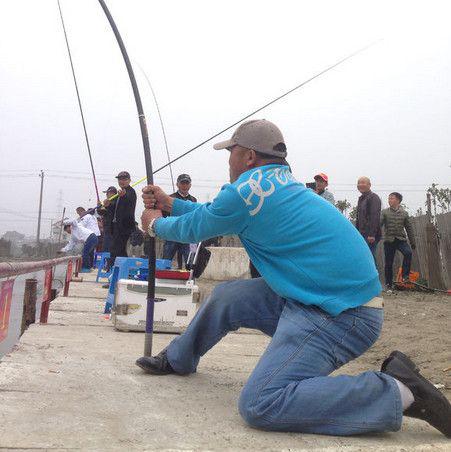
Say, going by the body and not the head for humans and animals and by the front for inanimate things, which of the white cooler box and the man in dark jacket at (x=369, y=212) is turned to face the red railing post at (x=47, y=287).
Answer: the man in dark jacket

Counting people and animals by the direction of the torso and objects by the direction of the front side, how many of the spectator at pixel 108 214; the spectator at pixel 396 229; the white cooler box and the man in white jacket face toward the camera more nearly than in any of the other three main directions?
2

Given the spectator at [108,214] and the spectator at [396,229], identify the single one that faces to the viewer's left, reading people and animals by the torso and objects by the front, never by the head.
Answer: the spectator at [108,214]

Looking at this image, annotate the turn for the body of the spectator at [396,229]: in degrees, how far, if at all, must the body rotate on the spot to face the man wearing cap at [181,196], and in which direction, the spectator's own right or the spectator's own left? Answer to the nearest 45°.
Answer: approximately 45° to the spectator's own right

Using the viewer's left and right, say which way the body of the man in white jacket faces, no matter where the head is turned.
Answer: facing to the left of the viewer

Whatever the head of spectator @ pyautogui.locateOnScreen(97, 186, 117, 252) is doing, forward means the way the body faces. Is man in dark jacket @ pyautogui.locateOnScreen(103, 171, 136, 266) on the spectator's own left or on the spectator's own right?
on the spectator's own left

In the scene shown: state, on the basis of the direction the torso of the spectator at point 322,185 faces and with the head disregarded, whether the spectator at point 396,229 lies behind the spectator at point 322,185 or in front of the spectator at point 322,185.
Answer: behind

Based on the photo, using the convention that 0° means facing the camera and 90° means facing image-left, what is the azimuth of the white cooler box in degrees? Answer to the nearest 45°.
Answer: approximately 0°

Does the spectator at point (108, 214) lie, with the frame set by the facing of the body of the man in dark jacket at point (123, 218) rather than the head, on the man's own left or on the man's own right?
on the man's own right
